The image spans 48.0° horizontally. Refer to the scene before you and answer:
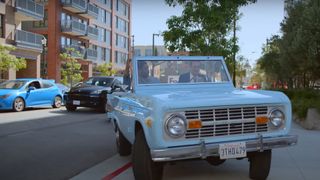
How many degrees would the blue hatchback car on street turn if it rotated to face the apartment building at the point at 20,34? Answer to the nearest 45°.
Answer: approximately 135° to its right

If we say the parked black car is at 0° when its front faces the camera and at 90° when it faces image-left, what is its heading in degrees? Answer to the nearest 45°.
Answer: approximately 45°

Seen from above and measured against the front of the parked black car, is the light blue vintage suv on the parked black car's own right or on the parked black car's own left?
on the parked black car's own left

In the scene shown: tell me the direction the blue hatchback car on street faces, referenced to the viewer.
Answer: facing the viewer and to the left of the viewer

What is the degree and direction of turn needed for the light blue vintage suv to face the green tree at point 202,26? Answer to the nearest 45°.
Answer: approximately 135° to its left

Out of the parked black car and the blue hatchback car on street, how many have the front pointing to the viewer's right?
0

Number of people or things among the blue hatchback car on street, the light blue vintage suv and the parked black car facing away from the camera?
0

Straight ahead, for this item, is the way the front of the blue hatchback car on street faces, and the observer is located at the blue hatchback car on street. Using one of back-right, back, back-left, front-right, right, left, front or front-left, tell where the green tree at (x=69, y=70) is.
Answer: back-right

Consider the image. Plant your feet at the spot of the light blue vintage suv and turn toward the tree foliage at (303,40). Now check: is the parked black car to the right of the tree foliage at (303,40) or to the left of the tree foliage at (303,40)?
left

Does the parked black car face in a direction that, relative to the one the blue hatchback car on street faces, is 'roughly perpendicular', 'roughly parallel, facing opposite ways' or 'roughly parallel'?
roughly parallel

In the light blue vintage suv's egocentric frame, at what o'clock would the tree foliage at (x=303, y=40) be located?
The tree foliage is roughly at 8 o'clock from the light blue vintage suv.

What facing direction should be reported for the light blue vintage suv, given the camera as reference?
facing the viewer and to the right of the viewer
